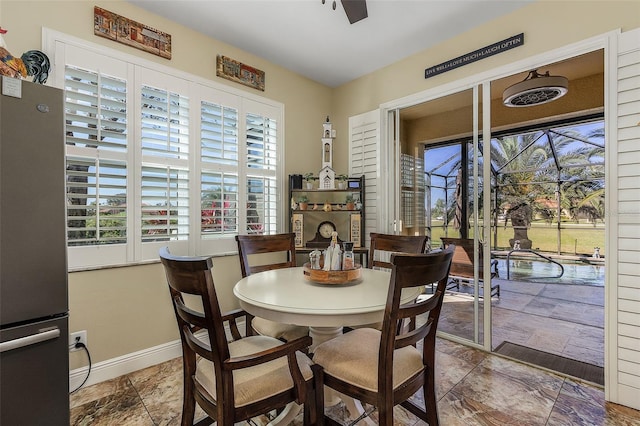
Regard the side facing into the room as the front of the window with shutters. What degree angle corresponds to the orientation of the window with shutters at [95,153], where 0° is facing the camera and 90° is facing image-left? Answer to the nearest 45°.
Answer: approximately 315°

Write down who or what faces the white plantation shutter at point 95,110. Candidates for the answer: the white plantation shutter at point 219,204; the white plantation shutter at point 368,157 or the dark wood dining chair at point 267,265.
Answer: the white plantation shutter at point 368,157

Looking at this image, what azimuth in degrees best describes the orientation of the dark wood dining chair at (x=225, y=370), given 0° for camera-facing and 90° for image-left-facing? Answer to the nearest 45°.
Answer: approximately 225°

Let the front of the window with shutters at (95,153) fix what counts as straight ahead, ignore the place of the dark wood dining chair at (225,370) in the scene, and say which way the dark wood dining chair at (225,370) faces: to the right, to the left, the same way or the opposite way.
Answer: to the left

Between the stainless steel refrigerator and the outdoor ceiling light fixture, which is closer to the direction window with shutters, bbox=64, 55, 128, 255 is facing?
the outdoor ceiling light fixture

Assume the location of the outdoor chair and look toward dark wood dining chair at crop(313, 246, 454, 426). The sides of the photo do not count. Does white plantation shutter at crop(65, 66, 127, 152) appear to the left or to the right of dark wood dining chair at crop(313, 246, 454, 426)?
right
